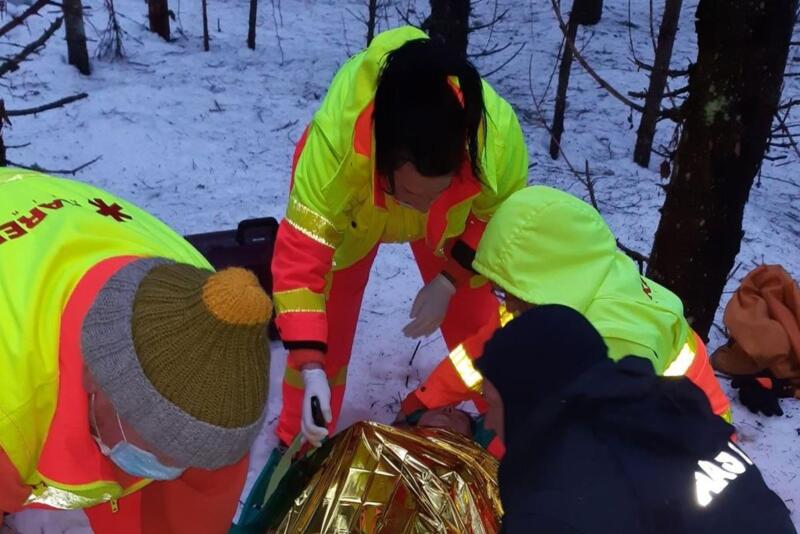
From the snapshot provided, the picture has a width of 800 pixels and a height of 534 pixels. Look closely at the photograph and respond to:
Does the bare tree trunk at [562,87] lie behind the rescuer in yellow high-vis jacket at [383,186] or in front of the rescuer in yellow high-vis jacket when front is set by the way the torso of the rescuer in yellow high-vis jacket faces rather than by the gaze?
behind

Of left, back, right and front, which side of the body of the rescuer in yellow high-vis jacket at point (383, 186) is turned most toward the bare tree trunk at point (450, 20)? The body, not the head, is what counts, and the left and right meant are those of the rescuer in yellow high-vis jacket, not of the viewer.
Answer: back

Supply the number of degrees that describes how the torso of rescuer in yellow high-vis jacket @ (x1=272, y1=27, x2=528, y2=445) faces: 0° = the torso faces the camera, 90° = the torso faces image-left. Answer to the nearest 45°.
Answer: approximately 0°

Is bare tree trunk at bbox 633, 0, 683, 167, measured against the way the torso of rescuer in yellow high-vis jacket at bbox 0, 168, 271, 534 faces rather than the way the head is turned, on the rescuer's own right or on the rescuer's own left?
on the rescuer's own left

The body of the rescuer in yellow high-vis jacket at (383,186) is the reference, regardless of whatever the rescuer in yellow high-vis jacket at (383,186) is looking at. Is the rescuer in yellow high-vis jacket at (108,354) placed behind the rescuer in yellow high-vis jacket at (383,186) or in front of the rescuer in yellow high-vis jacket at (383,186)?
in front

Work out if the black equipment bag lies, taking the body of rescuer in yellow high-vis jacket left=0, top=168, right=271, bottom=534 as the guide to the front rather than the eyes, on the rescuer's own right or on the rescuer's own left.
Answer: on the rescuer's own left

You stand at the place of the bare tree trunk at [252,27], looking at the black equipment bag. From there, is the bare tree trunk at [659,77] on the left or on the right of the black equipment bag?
left

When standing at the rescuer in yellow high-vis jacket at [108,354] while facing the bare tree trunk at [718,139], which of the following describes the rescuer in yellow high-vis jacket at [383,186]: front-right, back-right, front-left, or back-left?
front-left
